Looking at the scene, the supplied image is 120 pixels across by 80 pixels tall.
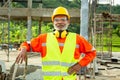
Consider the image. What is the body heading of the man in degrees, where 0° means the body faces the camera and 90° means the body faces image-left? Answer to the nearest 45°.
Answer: approximately 0°

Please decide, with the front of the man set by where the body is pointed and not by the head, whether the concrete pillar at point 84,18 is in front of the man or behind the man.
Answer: behind
